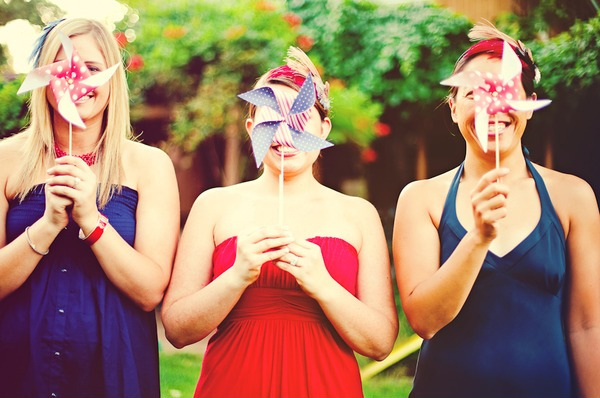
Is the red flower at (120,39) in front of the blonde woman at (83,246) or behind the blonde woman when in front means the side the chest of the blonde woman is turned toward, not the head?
behind

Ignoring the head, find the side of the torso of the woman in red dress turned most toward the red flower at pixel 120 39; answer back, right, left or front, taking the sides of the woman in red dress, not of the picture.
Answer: back

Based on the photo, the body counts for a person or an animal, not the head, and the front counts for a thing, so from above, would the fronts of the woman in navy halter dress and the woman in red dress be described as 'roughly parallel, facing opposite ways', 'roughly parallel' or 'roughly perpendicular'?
roughly parallel

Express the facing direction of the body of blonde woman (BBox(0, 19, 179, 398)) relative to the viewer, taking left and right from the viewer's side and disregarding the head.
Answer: facing the viewer

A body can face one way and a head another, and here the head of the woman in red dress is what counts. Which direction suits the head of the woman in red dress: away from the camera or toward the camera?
toward the camera

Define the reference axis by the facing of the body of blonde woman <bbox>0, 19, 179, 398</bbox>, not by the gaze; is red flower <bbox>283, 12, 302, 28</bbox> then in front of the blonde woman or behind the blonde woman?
behind

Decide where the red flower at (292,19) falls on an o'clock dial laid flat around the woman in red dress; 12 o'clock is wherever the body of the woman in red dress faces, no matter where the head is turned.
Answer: The red flower is roughly at 6 o'clock from the woman in red dress.

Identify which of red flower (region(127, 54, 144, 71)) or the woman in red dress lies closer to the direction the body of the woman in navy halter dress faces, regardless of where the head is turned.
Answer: the woman in red dress

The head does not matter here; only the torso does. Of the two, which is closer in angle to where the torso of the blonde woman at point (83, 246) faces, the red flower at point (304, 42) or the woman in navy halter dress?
the woman in navy halter dress

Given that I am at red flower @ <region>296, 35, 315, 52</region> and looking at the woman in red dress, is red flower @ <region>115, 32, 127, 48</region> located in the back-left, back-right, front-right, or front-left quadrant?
front-right

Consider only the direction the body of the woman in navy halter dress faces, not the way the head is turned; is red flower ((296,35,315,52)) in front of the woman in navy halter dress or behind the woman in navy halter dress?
behind

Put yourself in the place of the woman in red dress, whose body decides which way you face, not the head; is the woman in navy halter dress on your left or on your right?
on your left

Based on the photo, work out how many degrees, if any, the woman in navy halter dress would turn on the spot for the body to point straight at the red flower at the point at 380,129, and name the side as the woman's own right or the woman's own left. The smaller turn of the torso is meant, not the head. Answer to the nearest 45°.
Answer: approximately 180°

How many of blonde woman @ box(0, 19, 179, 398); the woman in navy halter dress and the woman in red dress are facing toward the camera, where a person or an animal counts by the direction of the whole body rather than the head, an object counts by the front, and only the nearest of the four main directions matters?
3

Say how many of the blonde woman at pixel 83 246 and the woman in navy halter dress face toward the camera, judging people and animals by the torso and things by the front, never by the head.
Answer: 2

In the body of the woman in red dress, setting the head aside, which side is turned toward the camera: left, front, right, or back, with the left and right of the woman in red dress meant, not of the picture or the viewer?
front

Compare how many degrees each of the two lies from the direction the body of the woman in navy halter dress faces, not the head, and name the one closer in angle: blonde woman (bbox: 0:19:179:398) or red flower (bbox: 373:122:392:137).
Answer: the blonde woman
